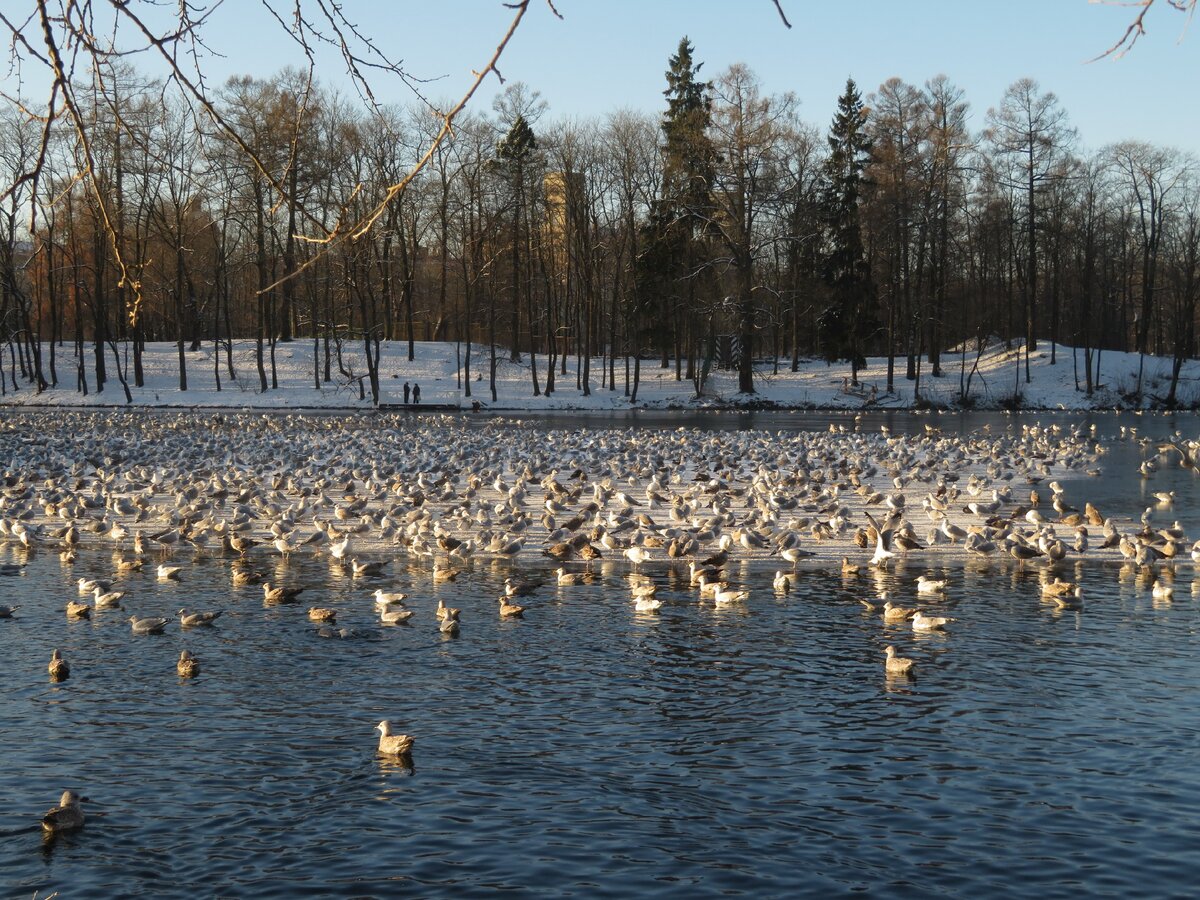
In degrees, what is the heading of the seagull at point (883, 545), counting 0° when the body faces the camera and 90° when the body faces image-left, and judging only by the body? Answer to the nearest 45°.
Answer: approximately 45°

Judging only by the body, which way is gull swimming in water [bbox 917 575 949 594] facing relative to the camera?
to the viewer's left

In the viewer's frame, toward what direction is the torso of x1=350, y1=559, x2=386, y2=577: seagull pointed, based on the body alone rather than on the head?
to the viewer's left

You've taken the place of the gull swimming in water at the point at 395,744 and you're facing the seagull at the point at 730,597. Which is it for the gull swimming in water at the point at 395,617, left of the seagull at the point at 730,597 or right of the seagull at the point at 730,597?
left

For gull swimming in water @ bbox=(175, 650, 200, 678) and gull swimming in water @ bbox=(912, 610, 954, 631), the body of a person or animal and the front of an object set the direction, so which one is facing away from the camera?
gull swimming in water @ bbox=(175, 650, 200, 678)

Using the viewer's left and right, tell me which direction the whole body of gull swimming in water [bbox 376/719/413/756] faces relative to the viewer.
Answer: facing to the left of the viewer

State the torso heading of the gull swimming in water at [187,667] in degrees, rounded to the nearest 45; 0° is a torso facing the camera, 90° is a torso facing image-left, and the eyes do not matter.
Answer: approximately 180°

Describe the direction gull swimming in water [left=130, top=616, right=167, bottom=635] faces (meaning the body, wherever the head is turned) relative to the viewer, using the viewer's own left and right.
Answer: facing to the left of the viewer
